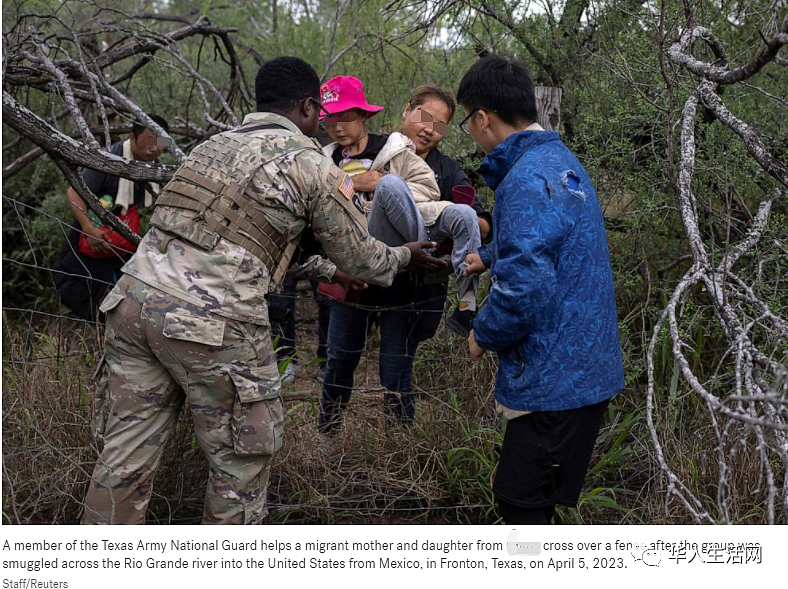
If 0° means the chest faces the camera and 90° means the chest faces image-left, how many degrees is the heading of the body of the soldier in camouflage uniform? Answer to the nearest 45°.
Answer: approximately 225°

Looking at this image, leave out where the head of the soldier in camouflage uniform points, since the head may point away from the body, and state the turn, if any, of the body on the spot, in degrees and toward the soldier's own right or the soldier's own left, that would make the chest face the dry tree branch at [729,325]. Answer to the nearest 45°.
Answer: approximately 45° to the soldier's own right

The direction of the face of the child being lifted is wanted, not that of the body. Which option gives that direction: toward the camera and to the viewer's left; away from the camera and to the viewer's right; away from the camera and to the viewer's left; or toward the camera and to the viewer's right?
toward the camera and to the viewer's left

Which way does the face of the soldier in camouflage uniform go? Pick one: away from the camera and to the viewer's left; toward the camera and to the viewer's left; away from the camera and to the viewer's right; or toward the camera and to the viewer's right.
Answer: away from the camera and to the viewer's right

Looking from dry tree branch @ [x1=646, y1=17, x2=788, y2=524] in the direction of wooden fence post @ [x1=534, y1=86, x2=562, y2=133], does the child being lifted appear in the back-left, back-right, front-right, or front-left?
front-left
